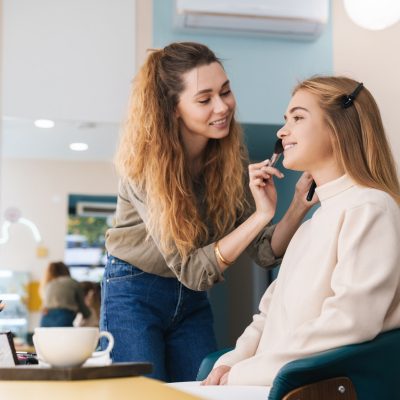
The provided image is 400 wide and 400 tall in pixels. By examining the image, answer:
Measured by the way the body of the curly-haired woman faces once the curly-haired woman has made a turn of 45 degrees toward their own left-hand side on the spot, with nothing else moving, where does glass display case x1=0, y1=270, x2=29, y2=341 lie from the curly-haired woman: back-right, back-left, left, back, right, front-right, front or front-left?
back-left

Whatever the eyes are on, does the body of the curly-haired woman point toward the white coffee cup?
no

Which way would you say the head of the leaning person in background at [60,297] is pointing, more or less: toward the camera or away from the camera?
away from the camera

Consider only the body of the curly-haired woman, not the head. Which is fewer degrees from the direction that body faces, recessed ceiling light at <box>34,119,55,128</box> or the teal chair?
the teal chair

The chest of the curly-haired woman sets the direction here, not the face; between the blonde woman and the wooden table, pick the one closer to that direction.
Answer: the blonde woman

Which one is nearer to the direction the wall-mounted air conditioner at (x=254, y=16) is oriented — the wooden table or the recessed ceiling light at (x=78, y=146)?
the wooden table

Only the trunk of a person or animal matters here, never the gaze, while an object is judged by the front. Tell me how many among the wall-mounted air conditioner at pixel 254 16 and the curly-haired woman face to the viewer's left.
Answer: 0

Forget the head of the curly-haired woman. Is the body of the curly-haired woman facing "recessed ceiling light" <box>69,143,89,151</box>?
no

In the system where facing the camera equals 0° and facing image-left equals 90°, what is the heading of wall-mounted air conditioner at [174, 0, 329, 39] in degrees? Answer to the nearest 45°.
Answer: approximately 0°

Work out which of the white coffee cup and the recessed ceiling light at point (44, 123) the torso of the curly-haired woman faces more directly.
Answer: the white coffee cup

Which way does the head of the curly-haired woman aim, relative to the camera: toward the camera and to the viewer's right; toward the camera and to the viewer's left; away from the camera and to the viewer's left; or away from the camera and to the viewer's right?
toward the camera and to the viewer's right

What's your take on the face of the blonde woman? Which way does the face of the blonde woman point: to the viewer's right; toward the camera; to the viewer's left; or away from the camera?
to the viewer's left

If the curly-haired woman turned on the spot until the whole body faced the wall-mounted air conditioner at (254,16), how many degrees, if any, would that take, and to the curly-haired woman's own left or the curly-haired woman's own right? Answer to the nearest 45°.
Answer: approximately 135° to the curly-haired woman's own left
